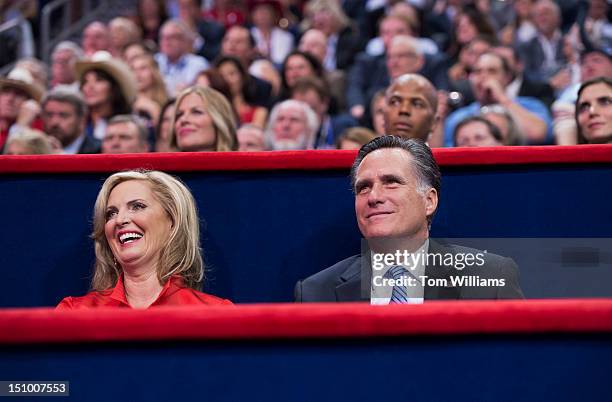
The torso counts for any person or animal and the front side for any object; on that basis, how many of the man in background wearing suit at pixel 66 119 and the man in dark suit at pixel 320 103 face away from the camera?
0

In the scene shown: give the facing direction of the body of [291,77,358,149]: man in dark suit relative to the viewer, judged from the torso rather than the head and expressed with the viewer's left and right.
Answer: facing the viewer and to the left of the viewer

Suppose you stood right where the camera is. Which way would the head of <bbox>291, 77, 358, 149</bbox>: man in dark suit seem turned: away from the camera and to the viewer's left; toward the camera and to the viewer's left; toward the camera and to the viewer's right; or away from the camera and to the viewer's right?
toward the camera and to the viewer's left

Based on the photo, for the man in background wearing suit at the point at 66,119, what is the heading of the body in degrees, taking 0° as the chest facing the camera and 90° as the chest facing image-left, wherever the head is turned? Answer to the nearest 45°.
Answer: approximately 45°

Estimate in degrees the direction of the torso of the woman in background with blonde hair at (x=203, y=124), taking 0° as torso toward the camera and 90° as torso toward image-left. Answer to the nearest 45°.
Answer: approximately 45°

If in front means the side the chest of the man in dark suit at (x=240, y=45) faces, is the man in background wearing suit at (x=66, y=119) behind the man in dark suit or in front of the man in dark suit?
in front

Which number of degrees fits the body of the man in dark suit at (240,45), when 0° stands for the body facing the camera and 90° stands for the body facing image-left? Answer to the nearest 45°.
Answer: approximately 45°

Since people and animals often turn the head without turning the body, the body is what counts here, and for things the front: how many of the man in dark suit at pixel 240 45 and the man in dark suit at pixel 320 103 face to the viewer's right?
0

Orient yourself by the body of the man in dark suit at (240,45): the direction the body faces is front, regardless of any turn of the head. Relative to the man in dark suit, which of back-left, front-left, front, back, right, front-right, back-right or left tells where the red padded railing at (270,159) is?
front-left
